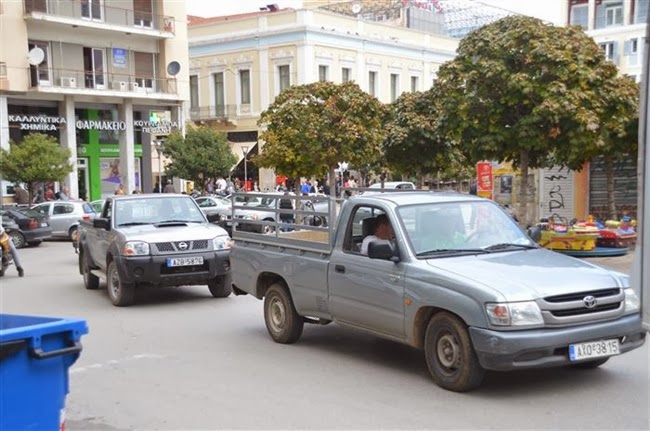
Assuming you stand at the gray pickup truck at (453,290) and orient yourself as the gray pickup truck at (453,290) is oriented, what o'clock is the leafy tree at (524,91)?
The leafy tree is roughly at 8 o'clock from the gray pickup truck.

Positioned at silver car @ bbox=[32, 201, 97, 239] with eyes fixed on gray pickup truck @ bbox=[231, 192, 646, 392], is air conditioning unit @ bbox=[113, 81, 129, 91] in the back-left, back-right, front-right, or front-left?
back-left

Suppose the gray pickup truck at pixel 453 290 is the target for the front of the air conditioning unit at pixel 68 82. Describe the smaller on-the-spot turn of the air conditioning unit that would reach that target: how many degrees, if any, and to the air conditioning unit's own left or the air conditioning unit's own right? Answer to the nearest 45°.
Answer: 0° — it already faces it

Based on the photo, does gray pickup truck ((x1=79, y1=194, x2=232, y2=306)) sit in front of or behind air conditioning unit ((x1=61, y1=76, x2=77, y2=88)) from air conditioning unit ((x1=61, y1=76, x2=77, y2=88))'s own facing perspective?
in front

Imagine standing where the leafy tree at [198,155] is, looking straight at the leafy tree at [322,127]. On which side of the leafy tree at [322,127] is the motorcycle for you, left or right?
right

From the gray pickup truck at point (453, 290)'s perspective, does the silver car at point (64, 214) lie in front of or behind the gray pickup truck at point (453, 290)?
behind

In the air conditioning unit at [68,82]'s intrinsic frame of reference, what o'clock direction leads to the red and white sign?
The red and white sign is roughly at 11 o'clock from the air conditioning unit.

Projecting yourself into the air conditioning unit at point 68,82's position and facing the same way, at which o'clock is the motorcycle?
The motorcycle is roughly at 12 o'clock from the air conditioning unit.

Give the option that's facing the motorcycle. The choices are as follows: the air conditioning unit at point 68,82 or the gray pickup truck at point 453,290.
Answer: the air conditioning unit

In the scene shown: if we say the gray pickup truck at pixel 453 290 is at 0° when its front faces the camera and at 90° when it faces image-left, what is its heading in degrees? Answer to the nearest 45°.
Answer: approximately 315°

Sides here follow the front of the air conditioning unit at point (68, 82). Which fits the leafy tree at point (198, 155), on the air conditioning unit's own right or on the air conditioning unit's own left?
on the air conditioning unit's own left
